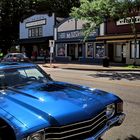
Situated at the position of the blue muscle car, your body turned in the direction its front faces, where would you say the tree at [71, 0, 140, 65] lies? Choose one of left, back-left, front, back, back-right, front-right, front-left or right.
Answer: back-left

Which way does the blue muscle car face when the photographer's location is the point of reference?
facing the viewer and to the right of the viewer

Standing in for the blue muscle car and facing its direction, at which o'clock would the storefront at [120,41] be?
The storefront is roughly at 8 o'clock from the blue muscle car.
